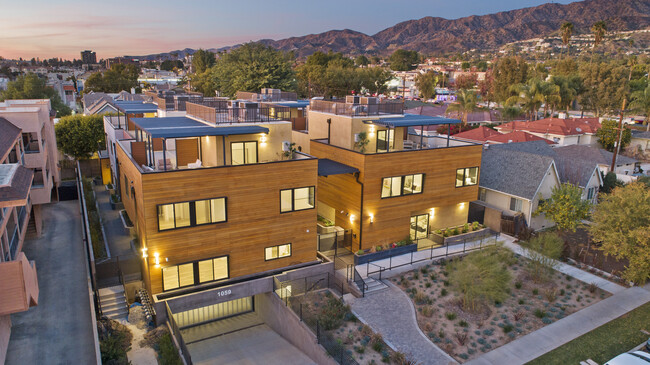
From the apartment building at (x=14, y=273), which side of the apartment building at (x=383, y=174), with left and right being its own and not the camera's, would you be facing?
right

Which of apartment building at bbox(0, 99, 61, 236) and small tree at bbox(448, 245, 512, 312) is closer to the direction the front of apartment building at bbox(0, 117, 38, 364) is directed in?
the small tree

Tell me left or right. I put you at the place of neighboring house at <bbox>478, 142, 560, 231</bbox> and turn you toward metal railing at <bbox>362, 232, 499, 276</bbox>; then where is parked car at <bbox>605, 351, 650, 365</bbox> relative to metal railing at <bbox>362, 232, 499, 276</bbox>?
left

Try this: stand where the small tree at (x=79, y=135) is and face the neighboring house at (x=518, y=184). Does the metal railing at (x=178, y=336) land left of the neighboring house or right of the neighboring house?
right

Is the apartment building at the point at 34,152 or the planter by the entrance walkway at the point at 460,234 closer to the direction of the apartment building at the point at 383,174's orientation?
the planter by the entrance walkway

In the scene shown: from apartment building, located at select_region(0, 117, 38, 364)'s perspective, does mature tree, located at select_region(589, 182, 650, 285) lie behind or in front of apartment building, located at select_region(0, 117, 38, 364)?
in front

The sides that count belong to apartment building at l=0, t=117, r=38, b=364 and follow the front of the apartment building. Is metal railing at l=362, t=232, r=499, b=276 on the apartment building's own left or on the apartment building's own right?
on the apartment building's own left

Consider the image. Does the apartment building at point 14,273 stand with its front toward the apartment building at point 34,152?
no

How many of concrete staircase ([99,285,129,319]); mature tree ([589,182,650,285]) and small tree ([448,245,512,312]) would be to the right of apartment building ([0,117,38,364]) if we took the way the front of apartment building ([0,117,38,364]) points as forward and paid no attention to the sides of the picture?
0

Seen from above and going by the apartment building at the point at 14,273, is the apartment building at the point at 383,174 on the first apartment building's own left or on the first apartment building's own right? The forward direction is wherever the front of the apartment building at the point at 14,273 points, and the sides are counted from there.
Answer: on the first apartment building's own left

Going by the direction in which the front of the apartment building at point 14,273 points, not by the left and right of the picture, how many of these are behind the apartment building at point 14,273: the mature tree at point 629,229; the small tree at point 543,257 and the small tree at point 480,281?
0

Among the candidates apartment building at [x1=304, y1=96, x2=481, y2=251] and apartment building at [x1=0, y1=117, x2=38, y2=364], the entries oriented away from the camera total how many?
0

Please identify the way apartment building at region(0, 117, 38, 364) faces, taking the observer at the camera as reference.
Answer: facing the viewer and to the right of the viewer

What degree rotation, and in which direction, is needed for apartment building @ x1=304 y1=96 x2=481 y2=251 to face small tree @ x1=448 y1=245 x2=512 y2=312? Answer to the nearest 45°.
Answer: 0° — it already faces it

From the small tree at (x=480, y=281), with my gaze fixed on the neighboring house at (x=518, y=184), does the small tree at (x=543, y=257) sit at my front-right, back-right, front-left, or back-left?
front-right
